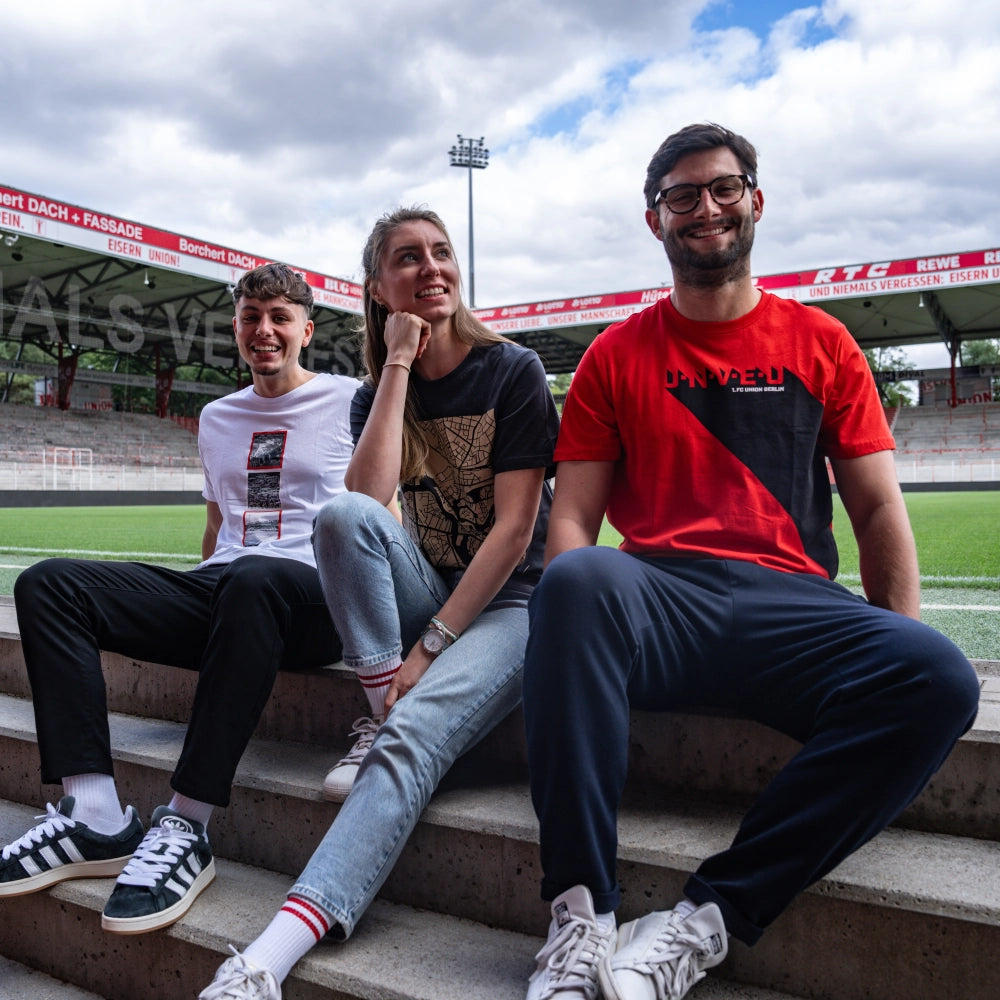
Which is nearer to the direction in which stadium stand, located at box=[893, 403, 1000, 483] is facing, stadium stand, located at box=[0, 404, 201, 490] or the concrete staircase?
the concrete staircase

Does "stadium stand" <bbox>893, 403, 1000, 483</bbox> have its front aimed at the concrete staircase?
yes

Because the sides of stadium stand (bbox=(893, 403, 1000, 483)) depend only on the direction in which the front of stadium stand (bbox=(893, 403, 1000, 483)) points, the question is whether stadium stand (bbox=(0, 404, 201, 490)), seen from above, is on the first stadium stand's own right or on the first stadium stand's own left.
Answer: on the first stadium stand's own right

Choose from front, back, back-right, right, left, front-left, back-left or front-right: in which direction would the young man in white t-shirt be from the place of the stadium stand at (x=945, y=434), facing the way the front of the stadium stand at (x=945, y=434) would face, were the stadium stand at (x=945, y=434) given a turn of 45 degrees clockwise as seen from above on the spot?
front-left

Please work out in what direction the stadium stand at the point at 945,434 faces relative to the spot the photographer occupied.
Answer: facing the viewer
